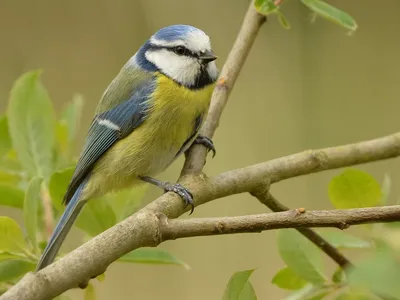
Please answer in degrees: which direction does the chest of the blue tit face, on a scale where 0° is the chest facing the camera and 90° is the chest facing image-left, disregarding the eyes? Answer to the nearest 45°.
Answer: approximately 315°
